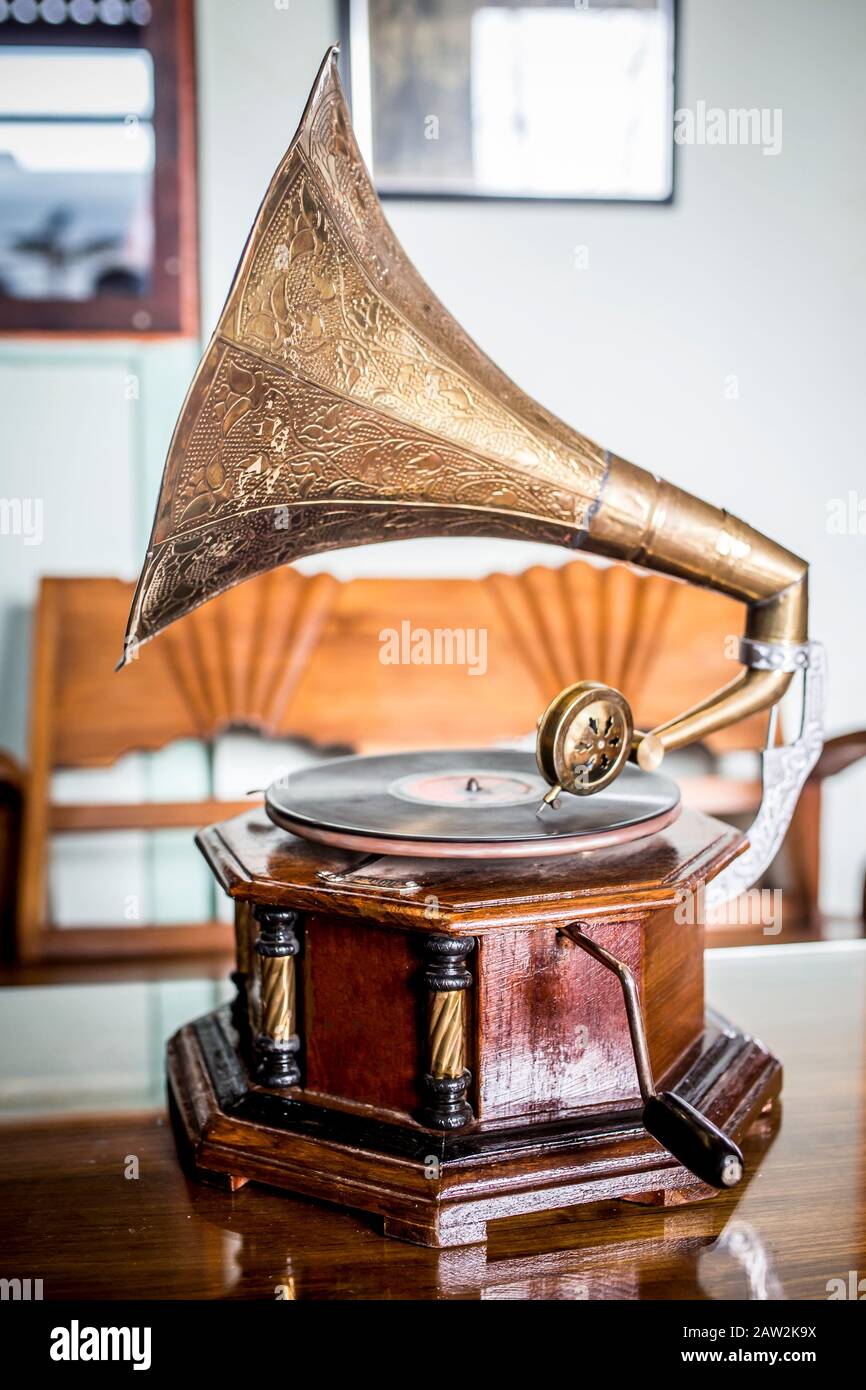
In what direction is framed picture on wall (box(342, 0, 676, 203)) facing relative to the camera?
toward the camera

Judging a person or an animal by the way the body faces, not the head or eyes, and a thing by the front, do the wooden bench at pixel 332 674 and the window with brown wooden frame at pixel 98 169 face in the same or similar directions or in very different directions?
same or similar directions

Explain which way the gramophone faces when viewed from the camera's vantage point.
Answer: facing to the left of the viewer

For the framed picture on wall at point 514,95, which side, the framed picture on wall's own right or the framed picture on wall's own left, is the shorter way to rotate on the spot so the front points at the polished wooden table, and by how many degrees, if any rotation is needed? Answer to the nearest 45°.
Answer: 0° — it already faces it

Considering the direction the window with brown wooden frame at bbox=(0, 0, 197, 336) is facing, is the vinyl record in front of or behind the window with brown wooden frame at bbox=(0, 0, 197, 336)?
in front

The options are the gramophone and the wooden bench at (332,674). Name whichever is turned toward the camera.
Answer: the wooden bench

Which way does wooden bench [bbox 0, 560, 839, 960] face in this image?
toward the camera

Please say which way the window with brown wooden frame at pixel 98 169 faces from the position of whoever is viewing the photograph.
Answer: facing the viewer

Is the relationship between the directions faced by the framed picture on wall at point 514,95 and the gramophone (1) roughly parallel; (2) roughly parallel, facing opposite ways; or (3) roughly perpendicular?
roughly perpendicular

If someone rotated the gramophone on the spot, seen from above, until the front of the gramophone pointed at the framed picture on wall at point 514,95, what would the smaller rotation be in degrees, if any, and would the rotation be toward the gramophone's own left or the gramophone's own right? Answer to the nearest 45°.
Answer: approximately 90° to the gramophone's own right

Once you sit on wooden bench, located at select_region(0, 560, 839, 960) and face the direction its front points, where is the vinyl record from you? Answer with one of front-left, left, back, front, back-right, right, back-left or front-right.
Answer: front

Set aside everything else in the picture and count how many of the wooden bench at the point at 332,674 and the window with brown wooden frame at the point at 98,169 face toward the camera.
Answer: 2

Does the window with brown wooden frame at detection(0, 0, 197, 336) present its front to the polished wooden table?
yes

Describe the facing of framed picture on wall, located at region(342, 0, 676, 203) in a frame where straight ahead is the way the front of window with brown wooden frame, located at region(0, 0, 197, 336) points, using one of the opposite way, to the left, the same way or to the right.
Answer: the same way

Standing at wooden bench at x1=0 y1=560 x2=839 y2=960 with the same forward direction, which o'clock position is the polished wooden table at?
The polished wooden table is roughly at 12 o'clock from the wooden bench.

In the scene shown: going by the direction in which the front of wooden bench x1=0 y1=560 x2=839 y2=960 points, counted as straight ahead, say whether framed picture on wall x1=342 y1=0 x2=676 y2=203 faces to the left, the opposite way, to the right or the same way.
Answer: the same way

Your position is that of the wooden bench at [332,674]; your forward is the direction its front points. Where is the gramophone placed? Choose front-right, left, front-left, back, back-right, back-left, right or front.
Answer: front
